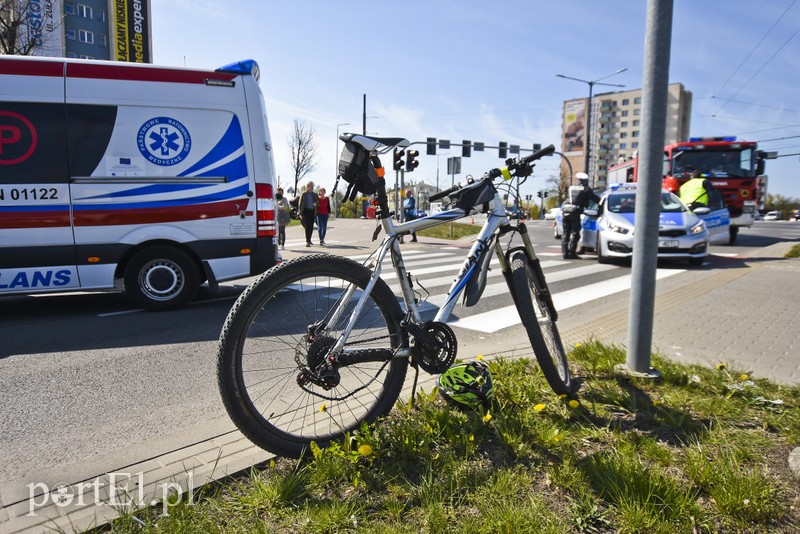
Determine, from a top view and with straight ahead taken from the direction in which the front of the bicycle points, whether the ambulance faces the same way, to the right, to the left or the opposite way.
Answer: the opposite way

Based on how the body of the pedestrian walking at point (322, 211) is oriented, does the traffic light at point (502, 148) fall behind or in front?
behind

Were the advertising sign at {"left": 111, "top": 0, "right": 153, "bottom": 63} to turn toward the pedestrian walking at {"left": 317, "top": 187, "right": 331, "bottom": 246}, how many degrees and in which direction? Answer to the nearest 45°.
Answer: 0° — it already faces them

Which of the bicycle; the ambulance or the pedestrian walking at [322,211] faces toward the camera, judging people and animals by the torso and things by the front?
the pedestrian walking

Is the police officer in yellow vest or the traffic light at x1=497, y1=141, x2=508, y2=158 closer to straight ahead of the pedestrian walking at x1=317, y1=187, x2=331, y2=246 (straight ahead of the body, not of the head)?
the police officer in yellow vest

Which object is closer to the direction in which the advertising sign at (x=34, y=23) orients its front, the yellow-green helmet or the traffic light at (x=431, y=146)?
the yellow-green helmet

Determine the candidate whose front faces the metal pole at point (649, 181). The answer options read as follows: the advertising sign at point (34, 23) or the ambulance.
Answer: the advertising sign

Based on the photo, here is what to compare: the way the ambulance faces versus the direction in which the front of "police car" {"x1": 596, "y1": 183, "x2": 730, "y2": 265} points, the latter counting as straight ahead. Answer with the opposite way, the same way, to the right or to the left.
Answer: to the right

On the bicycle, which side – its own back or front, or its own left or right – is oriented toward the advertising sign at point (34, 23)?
left

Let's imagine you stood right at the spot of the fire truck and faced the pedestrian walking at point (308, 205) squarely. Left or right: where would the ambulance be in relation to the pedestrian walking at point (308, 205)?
left

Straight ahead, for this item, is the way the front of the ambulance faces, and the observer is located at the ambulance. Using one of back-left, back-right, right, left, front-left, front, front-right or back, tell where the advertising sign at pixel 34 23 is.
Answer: right
